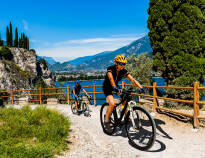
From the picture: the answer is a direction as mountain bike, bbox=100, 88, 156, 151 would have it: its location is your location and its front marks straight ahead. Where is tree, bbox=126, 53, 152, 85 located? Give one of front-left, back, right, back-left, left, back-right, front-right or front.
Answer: back-left

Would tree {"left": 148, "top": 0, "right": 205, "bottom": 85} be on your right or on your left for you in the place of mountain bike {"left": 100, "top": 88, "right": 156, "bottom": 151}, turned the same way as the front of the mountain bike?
on your left

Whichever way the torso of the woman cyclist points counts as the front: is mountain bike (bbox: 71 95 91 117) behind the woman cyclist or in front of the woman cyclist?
behind

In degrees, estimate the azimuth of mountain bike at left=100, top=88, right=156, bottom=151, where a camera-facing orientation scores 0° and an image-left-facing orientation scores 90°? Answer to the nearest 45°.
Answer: approximately 315°

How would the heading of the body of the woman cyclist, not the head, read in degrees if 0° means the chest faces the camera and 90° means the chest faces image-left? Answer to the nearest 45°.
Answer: approximately 315°
